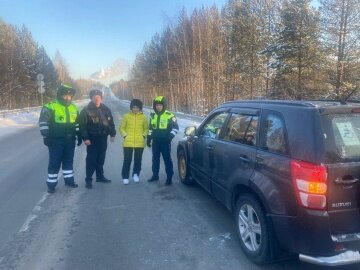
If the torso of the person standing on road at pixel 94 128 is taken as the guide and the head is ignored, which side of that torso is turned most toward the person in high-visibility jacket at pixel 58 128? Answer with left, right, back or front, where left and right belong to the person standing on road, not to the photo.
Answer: right

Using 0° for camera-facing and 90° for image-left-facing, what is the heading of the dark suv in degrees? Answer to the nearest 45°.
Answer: approximately 135°

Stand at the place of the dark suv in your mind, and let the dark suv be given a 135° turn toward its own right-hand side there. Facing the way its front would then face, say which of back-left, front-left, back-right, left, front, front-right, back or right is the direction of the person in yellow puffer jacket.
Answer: back-left

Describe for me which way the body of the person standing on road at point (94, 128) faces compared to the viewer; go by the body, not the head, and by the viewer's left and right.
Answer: facing the viewer and to the right of the viewer

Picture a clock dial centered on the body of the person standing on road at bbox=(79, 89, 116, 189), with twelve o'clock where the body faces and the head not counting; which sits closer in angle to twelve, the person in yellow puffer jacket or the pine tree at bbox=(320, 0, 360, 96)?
the person in yellow puffer jacket

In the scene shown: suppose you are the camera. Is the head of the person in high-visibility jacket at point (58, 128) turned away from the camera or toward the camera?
toward the camera

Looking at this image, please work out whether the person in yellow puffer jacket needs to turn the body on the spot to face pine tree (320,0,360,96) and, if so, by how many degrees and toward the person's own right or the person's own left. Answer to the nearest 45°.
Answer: approximately 135° to the person's own left

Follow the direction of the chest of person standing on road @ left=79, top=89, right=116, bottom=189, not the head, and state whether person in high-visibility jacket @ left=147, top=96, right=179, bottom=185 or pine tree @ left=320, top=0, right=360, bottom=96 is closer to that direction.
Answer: the person in high-visibility jacket

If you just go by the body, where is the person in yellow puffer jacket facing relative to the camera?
toward the camera
